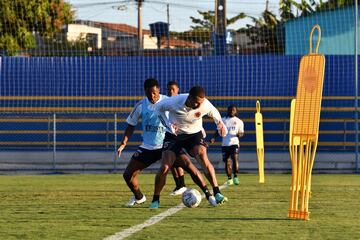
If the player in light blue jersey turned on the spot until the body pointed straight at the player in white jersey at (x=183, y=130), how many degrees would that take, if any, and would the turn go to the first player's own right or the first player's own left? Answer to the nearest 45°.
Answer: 0° — they already face them

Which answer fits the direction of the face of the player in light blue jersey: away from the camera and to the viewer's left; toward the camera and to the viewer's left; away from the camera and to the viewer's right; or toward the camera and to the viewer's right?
toward the camera and to the viewer's right

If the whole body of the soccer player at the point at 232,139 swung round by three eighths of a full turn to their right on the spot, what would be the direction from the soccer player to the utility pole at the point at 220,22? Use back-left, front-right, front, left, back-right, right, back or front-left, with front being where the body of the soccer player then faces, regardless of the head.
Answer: front-right

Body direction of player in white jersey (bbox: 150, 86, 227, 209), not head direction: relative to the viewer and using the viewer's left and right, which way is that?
facing the viewer

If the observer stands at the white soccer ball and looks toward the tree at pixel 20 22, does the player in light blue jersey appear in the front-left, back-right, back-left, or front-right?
front-left

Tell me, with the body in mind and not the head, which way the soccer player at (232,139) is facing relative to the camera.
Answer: toward the camera

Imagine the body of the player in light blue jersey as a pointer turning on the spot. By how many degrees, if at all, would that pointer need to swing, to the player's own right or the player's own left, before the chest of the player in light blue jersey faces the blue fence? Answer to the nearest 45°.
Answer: approximately 135° to the player's own left

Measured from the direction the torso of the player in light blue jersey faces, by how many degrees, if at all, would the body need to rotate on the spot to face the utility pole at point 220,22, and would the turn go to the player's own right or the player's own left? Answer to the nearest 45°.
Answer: approximately 135° to the player's own left

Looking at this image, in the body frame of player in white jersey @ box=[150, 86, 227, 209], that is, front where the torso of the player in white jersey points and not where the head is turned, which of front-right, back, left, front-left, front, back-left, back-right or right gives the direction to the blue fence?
back

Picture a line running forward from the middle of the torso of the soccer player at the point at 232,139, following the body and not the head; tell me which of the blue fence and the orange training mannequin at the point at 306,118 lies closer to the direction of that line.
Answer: the orange training mannequin

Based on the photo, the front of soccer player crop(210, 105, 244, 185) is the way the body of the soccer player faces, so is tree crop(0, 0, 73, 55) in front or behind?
behind

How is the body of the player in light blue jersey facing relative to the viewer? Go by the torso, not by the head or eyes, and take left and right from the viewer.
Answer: facing the viewer and to the right of the viewer
